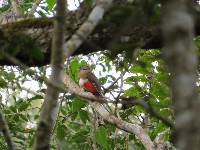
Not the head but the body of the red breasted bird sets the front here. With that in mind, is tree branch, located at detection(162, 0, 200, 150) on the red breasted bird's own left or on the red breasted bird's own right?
on the red breasted bird's own left

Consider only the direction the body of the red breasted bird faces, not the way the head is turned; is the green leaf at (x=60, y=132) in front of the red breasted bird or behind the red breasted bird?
in front

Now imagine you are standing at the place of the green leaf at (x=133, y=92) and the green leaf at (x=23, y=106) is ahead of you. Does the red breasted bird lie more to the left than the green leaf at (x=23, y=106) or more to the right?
right

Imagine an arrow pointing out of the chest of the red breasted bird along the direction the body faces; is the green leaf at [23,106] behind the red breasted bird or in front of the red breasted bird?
in front

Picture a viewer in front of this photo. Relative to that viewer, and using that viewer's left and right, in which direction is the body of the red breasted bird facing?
facing the viewer and to the left of the viewer
